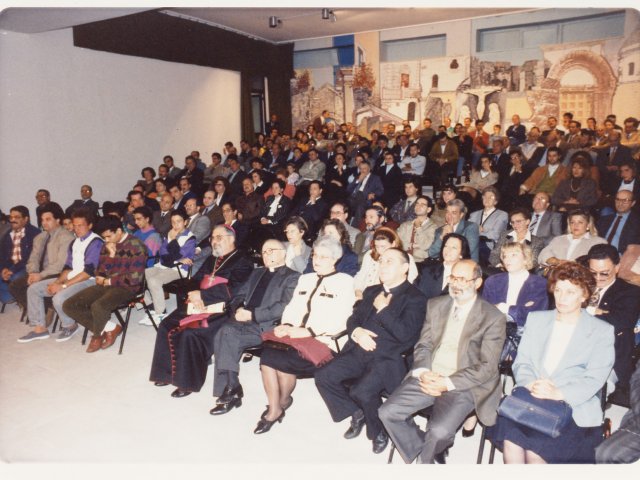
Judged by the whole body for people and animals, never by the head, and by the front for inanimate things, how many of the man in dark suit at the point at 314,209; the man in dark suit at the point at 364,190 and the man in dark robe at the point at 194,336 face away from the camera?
0

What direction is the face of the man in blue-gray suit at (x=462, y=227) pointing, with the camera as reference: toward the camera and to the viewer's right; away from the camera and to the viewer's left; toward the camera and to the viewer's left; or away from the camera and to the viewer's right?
toward the camera and to the viewer's left

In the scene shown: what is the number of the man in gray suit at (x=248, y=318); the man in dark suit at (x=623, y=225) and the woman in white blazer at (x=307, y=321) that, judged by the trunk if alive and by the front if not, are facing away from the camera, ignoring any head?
0

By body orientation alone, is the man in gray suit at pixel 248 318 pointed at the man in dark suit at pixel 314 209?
no

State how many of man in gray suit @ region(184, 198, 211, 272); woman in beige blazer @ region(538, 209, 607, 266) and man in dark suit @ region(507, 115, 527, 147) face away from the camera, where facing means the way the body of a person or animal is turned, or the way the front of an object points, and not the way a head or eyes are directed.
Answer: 0

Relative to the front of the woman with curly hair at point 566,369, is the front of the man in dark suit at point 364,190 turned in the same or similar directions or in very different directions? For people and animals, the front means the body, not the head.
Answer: same or similar directions

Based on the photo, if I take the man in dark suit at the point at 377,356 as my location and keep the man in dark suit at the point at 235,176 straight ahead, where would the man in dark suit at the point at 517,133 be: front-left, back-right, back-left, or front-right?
front-right

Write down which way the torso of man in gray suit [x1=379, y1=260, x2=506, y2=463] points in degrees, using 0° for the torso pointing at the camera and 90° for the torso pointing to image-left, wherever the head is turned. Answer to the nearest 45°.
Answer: approximately 45°

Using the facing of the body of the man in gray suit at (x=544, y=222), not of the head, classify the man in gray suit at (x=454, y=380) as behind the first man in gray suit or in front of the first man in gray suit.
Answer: in front

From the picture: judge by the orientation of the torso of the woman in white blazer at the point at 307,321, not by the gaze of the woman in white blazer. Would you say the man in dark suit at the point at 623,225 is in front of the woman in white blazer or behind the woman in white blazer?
behind

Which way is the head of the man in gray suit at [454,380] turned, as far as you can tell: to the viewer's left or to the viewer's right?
to the viewer's left

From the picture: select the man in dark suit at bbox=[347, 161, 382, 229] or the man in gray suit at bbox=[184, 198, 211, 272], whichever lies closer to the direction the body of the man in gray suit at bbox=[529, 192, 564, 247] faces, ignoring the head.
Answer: the man in gray suit at bbox=[184, 198, 211, 272]

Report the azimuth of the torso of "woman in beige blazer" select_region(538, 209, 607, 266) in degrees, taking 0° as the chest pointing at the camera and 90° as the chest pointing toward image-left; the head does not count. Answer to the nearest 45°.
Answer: approximately 45°

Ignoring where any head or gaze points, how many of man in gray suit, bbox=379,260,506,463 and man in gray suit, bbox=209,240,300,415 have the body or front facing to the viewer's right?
0

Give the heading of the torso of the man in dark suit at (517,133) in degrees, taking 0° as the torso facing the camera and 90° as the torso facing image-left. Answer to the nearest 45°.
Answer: approximately 45°

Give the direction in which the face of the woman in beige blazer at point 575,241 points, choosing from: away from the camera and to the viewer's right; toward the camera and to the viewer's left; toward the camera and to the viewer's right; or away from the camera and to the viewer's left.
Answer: toward the camera and to the viewer's left

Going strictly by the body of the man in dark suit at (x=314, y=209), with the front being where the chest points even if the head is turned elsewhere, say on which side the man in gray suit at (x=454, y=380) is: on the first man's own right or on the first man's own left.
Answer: on the first man's own left
